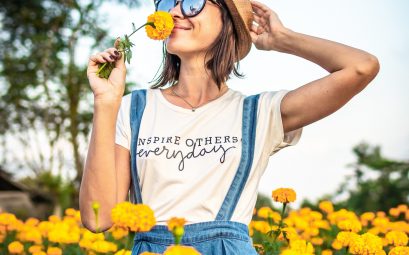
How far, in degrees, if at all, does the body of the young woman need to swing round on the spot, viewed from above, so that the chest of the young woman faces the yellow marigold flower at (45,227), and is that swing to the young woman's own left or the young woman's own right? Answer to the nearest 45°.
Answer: approximately 90° to the young woman's own right

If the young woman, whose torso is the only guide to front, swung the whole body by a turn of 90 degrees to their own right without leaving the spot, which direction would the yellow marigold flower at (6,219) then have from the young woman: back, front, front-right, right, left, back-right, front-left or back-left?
front

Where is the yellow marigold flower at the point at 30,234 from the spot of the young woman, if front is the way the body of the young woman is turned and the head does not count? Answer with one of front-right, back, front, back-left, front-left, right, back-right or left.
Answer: right

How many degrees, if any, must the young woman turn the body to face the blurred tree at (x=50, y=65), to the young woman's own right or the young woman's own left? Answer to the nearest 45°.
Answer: approximately 135° to the young woman's own right

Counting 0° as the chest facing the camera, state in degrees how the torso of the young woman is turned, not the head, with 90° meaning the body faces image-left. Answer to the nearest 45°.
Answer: approximately 45°
